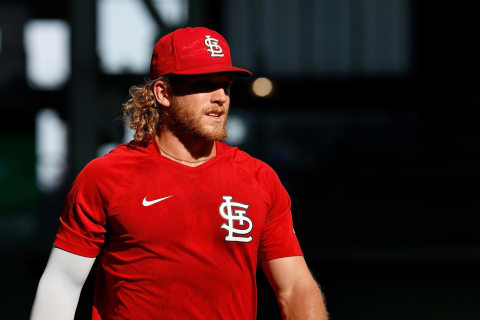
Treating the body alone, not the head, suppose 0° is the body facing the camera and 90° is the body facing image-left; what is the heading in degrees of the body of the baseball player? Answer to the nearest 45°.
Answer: approximately 315°

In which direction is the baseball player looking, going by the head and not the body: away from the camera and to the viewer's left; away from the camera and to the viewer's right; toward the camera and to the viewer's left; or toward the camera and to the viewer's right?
toward the camera and to the viewer's right
